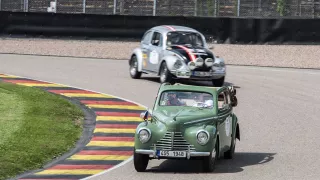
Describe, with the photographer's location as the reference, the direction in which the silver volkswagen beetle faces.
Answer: facing the viewer and to the right of the viewer

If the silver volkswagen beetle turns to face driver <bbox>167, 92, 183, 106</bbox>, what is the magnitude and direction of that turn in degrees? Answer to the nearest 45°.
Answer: approximately 45° to its right

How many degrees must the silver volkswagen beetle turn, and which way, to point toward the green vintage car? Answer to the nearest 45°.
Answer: approximately 45° to its right
